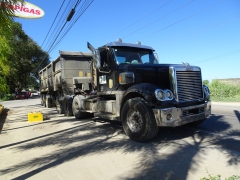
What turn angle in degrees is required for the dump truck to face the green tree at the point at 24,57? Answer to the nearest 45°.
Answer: approximately 180°

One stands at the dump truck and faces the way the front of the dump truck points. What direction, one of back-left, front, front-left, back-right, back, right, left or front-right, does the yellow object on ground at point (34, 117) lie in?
back

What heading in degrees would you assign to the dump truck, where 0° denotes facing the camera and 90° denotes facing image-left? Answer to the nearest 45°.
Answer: approximately 315°
